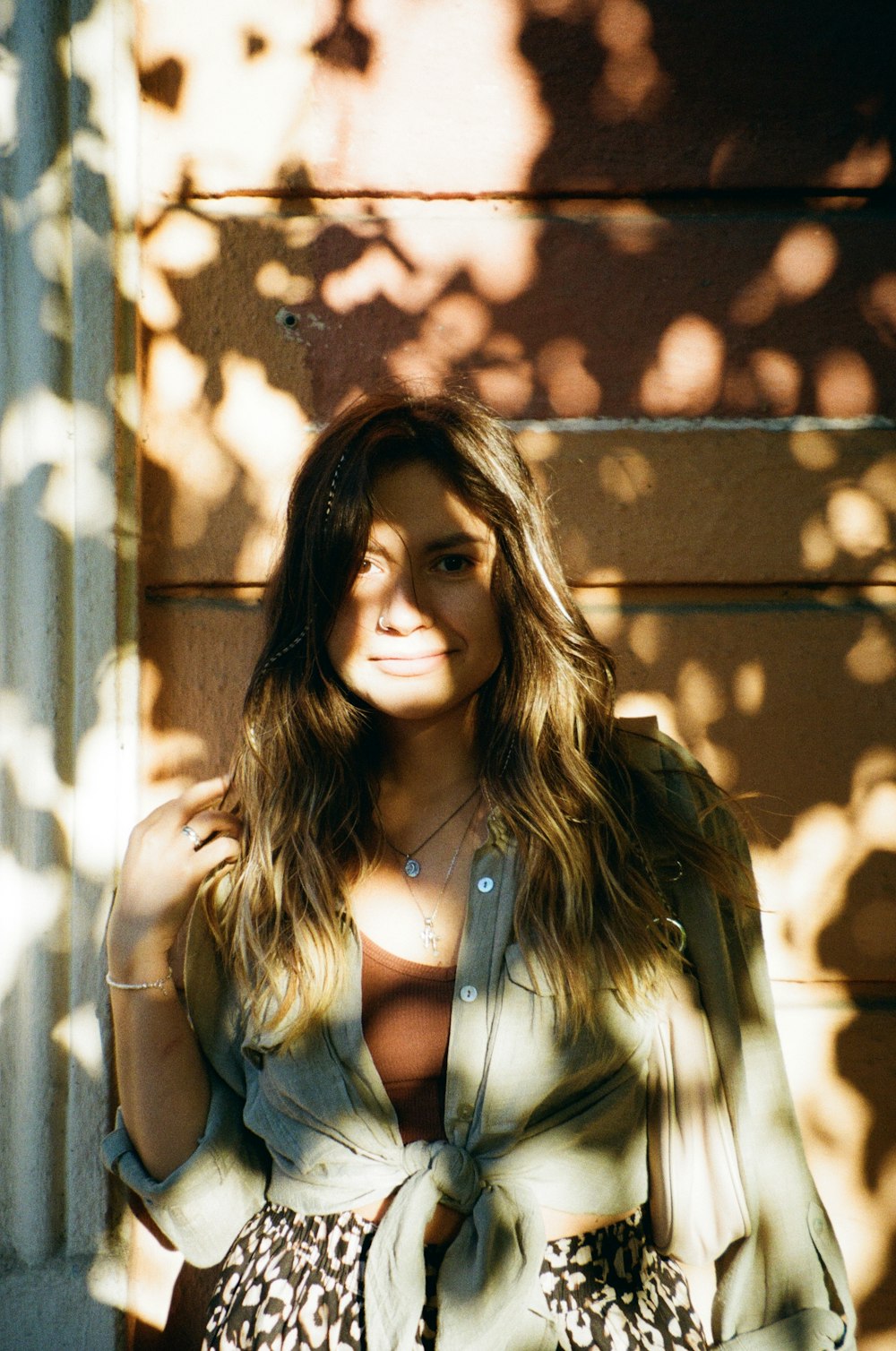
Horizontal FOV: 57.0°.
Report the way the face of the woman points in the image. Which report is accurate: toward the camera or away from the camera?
toward the camera

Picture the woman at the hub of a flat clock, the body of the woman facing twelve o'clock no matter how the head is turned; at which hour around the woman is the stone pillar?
The stone pillar is roughly at 4 o'clock from the woman.

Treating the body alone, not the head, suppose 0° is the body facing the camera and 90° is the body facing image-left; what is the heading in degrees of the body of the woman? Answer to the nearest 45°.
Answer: approximately 0°
